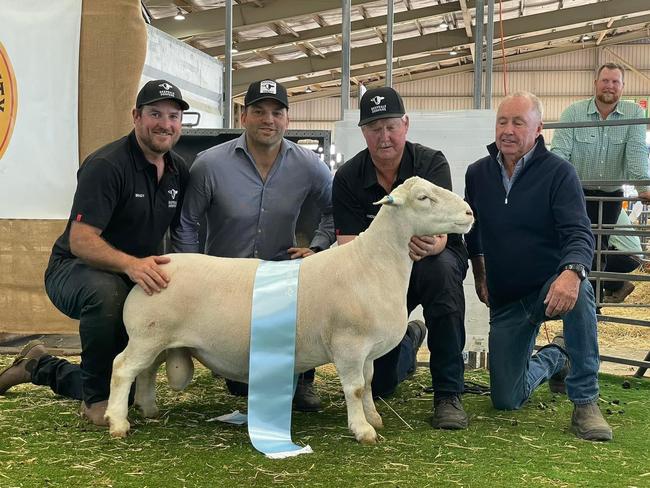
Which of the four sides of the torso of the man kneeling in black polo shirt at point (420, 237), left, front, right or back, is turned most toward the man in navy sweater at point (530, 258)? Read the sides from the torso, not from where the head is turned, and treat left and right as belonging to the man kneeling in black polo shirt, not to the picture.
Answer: left

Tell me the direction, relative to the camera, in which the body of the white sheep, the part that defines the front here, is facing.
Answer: to the viewer's right

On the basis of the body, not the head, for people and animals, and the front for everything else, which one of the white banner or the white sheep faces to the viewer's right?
the white sheep

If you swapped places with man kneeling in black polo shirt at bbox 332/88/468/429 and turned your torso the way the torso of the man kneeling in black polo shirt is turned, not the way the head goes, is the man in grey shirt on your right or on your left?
on your right

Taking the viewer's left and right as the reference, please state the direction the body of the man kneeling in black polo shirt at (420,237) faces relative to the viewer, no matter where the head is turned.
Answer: facing the viewer

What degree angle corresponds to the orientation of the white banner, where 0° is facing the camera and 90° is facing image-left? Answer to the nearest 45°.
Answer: approximately 0°

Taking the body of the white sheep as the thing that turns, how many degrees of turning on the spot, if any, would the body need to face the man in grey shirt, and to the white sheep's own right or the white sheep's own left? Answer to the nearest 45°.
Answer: approximately 90° to the white sheep's own left

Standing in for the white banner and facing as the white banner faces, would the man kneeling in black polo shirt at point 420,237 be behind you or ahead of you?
ahead

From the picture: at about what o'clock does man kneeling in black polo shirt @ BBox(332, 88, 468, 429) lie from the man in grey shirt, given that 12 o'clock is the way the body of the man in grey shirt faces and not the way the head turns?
The man kneeling in black polo shirt is roughly at 10 o'clock from the man in grey shirt.

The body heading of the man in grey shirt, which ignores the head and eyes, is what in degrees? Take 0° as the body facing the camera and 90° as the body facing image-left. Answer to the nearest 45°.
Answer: approximately 0°

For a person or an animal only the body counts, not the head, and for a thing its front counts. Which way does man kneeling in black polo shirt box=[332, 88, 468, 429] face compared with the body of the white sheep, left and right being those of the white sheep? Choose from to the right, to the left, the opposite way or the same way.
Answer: to the right

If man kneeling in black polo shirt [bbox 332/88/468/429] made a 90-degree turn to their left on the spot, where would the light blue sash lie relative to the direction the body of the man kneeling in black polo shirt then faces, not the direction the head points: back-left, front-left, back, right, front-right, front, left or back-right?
back-right

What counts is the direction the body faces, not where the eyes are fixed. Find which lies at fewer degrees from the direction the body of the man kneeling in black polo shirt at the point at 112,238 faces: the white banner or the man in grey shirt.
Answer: the man in grey shirt

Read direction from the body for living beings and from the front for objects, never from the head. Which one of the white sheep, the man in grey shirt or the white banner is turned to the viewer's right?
the white sheep

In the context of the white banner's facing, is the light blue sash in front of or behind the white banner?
in front
